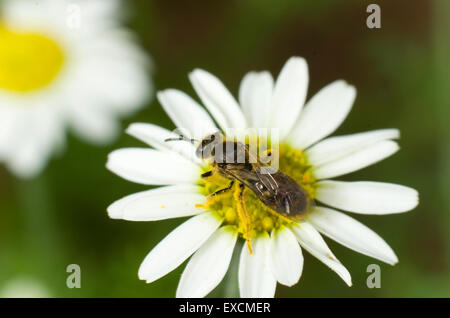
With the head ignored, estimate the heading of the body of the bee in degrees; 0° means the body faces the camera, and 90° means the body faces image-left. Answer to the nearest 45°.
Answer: approximately 90°
